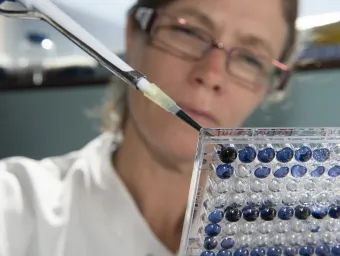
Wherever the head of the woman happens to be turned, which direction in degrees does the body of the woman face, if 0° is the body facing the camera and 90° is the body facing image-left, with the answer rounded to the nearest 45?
approximately 0°
